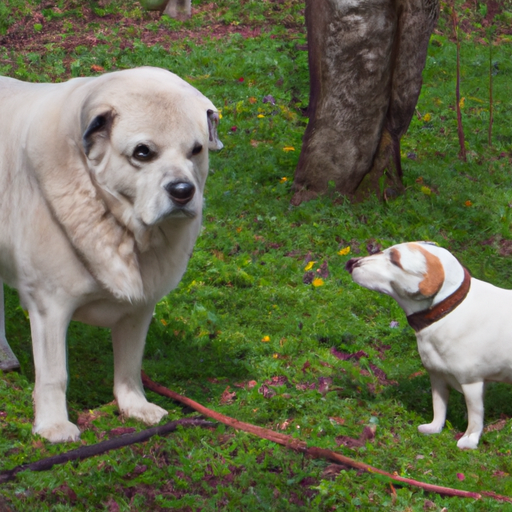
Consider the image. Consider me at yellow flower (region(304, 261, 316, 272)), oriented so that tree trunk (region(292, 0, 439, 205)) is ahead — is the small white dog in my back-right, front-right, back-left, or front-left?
back-right

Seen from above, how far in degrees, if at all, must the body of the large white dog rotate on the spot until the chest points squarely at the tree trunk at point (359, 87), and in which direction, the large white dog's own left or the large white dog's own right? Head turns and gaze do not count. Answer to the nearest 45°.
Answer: approximately 90° to the large white dog's own left

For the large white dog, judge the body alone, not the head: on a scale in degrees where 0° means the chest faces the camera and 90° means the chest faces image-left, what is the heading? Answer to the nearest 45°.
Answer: approximately 315°

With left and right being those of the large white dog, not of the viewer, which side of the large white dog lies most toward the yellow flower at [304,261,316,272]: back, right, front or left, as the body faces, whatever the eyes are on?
left

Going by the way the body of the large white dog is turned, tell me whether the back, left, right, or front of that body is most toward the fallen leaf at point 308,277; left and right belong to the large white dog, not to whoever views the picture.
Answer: left

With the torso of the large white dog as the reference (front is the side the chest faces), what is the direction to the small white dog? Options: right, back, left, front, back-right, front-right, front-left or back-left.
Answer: front-left
